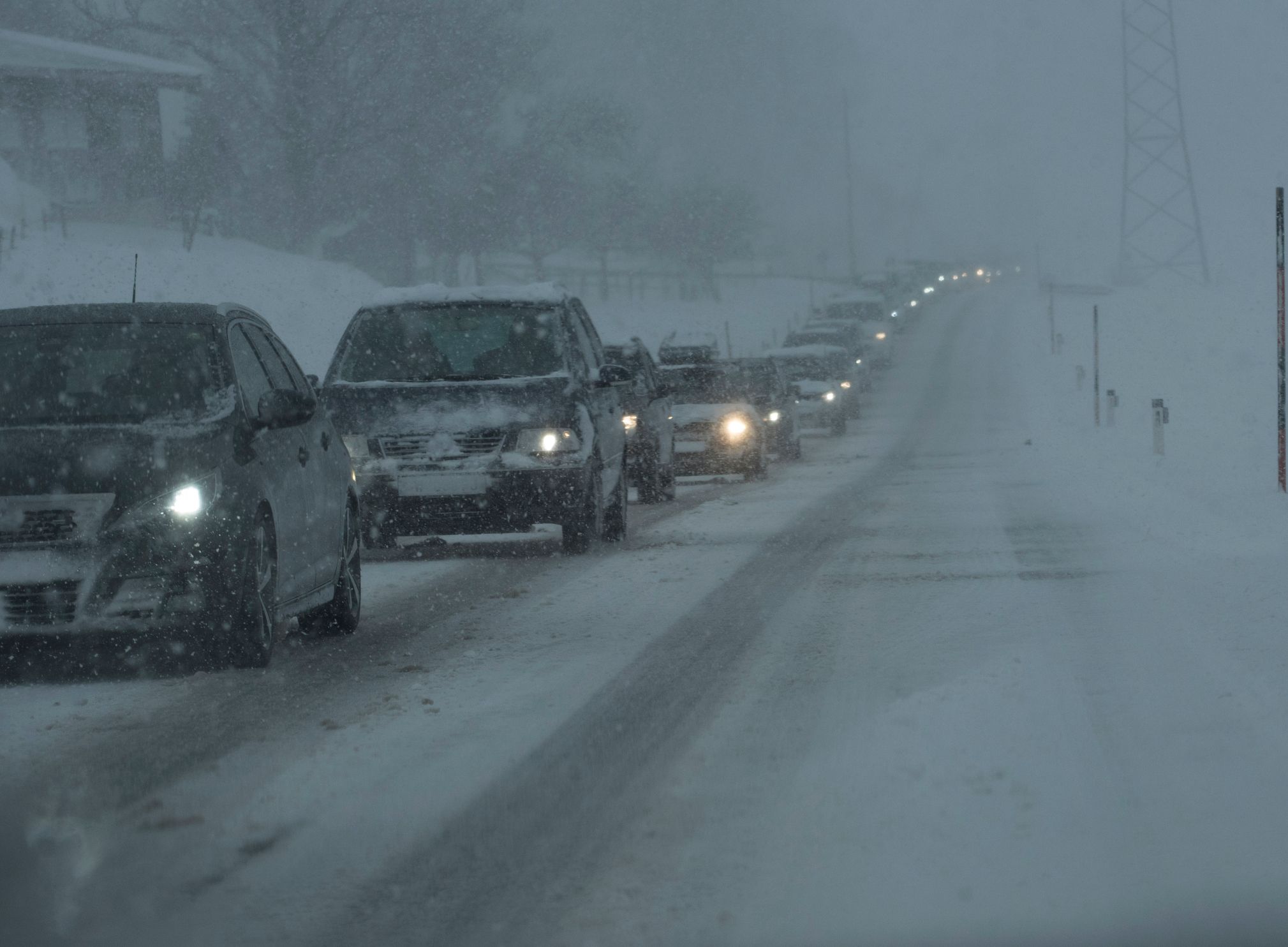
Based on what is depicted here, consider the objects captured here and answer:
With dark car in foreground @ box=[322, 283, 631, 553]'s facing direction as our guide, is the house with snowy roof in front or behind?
behind

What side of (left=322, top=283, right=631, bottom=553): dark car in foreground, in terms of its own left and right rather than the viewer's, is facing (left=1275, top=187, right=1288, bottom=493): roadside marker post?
left

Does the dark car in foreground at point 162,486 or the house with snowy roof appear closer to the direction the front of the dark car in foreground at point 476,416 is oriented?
the dark car in foreground

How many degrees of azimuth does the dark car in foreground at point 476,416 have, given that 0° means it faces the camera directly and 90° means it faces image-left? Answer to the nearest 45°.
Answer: approximately 0°

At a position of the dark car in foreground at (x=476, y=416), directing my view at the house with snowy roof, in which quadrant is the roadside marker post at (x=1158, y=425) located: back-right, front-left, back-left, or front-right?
front-right

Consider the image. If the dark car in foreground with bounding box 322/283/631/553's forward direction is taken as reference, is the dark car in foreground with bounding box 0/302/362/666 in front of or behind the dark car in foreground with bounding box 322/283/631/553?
in front

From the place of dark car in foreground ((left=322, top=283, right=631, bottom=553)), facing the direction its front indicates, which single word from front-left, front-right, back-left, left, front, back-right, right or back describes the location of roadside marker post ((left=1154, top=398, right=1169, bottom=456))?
back-left

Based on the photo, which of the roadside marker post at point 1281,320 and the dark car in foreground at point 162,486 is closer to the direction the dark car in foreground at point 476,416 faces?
the dark car in foreground
